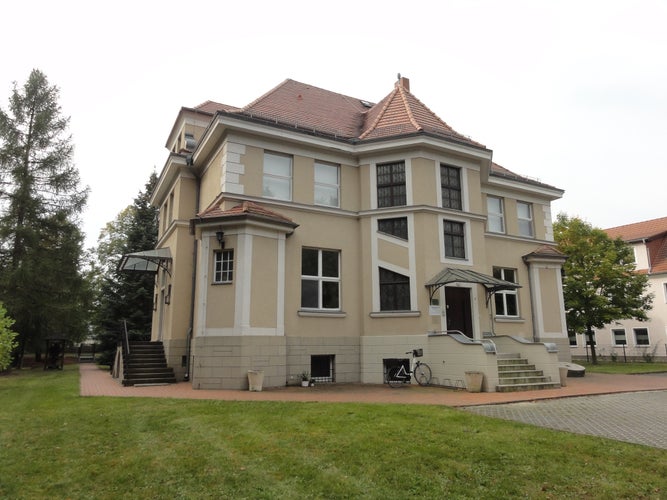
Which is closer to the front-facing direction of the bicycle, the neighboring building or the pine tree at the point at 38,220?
the neighboring building

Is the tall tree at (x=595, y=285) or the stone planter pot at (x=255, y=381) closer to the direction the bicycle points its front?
the tall tree

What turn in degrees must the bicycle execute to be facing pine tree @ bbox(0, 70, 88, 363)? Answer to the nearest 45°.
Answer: approximately 180°

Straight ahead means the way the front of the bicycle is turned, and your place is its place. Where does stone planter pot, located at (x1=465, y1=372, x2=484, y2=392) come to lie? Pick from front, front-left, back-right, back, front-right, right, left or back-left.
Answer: front-right

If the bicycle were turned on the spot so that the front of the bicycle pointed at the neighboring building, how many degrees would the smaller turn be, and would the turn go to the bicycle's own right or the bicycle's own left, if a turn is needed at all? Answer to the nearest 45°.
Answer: approximately 45° to the bicycle's own left

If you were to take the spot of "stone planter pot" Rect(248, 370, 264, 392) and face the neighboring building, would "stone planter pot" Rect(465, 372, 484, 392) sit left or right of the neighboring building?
right

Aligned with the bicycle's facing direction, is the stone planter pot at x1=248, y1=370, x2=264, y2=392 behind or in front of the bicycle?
behind

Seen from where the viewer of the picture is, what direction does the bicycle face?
facing to the right of the viewer

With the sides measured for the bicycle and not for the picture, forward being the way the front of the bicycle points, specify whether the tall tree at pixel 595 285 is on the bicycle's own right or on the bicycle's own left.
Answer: on the bicycle's own left

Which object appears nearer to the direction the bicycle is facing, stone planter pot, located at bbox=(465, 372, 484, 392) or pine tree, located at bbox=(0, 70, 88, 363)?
the stone planter pot
